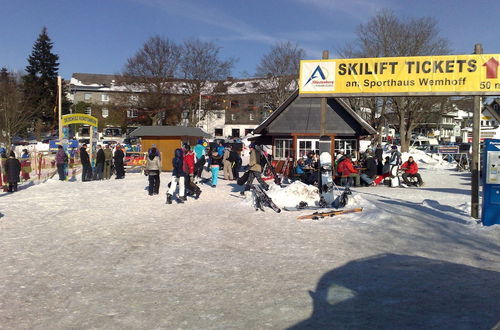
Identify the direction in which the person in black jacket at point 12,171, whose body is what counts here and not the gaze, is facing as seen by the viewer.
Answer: away from the camera

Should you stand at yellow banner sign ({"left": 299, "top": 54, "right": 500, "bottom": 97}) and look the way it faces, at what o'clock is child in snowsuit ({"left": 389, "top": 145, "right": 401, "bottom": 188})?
The child in snowsuit is roughly at 6 o'clock from the yellow banner sign.

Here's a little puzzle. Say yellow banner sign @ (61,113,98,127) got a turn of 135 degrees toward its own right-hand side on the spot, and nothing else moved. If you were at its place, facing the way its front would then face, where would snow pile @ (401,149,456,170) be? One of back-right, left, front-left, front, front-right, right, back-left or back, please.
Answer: back-right

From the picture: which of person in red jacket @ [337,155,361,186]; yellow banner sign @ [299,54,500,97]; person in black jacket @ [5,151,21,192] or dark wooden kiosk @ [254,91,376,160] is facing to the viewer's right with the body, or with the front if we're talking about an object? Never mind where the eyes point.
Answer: the person in red jacket

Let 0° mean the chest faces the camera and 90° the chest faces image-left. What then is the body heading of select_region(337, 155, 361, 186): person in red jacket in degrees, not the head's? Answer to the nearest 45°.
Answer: approximately 270°

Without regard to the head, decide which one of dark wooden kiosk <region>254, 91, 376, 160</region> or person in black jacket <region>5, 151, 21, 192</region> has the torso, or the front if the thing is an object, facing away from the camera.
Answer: the person in black jacket

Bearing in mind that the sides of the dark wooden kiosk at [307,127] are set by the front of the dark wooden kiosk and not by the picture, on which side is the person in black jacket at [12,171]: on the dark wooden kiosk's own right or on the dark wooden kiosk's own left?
on the dark wooden kiosk's own right

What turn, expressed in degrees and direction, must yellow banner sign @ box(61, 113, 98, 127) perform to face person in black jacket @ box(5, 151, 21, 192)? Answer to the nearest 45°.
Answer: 0° — it already faces them

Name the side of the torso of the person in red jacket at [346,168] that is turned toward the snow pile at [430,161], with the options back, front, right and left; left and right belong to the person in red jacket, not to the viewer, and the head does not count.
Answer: left

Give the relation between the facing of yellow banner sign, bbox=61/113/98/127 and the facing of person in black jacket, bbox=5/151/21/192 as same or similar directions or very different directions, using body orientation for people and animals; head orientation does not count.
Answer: very different directions

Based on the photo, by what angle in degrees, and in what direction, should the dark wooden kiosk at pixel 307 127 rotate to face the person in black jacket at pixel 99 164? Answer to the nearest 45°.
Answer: approximately 45° to its right
